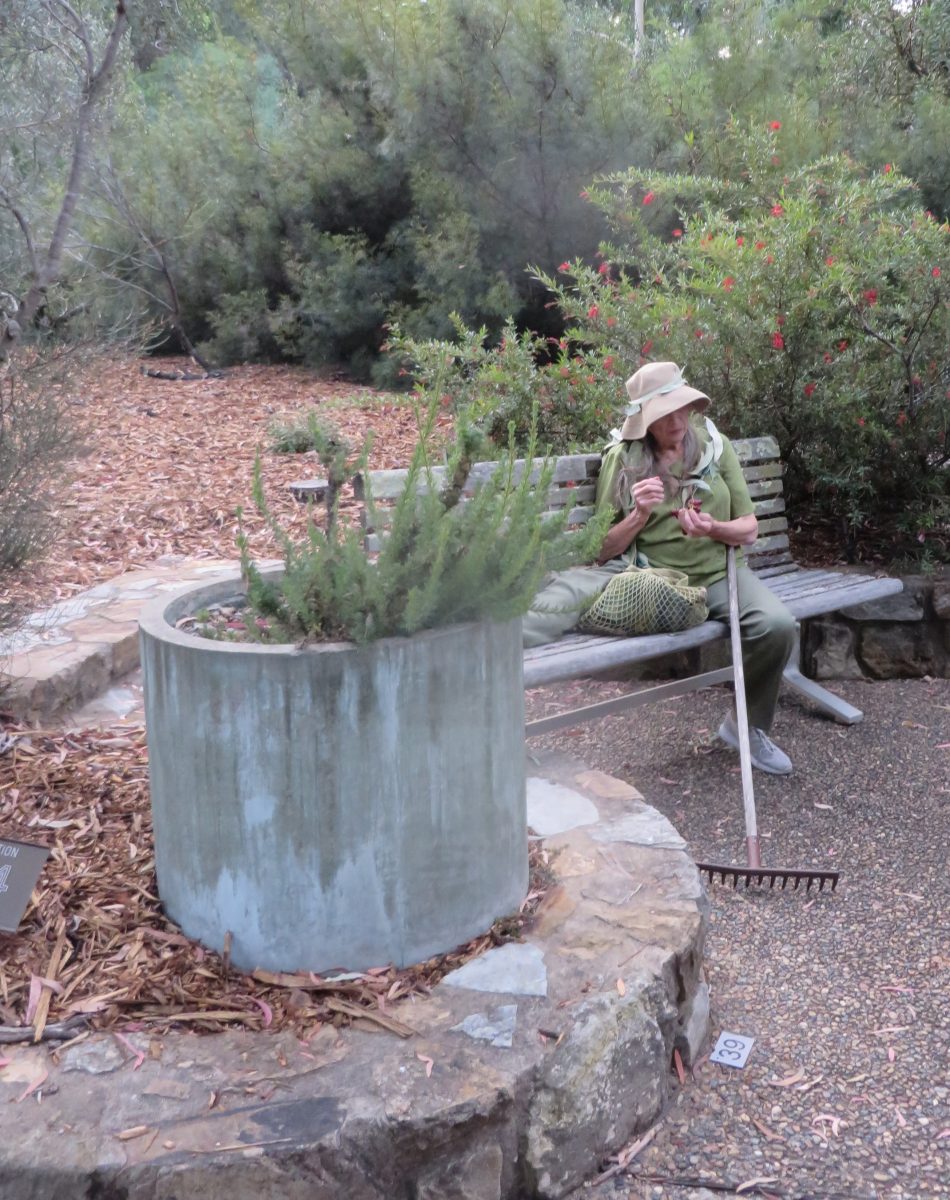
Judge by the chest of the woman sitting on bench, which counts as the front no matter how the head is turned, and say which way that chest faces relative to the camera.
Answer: toward the camera

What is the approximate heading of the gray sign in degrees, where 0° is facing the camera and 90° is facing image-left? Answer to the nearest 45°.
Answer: approximately 0°

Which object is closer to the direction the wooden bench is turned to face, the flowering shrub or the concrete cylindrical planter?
the concrete cylindrical planter

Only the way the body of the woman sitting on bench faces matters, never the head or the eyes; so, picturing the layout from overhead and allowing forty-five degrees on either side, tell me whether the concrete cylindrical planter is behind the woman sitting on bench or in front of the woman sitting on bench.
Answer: in front

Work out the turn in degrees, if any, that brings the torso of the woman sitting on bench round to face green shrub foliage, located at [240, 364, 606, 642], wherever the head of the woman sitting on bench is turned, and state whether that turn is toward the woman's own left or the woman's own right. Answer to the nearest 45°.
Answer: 0° — they already face it

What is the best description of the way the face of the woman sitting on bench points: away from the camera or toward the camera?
toward the camera

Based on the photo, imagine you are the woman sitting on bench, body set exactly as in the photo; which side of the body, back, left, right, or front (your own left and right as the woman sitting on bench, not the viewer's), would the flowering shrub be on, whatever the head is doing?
back

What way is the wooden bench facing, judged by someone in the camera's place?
facing the viewer and to the right of the viewer

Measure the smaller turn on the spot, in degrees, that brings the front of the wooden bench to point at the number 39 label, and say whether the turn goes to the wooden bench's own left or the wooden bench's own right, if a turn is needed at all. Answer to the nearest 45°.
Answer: approximately 45° to the wooden bench's own right

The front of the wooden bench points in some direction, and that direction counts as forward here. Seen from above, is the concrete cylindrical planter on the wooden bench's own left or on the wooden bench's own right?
on the wooden bench's own right

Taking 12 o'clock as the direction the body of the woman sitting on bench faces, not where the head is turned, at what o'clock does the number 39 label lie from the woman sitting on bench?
The number 39 label is roughly at 12 o'clock from the woman sitting on bench.

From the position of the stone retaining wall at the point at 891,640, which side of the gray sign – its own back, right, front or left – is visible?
left

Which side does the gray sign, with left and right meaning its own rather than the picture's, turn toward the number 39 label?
left

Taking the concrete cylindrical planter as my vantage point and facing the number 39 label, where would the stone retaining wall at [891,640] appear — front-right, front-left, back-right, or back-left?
front-left

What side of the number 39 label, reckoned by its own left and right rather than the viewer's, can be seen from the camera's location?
front
